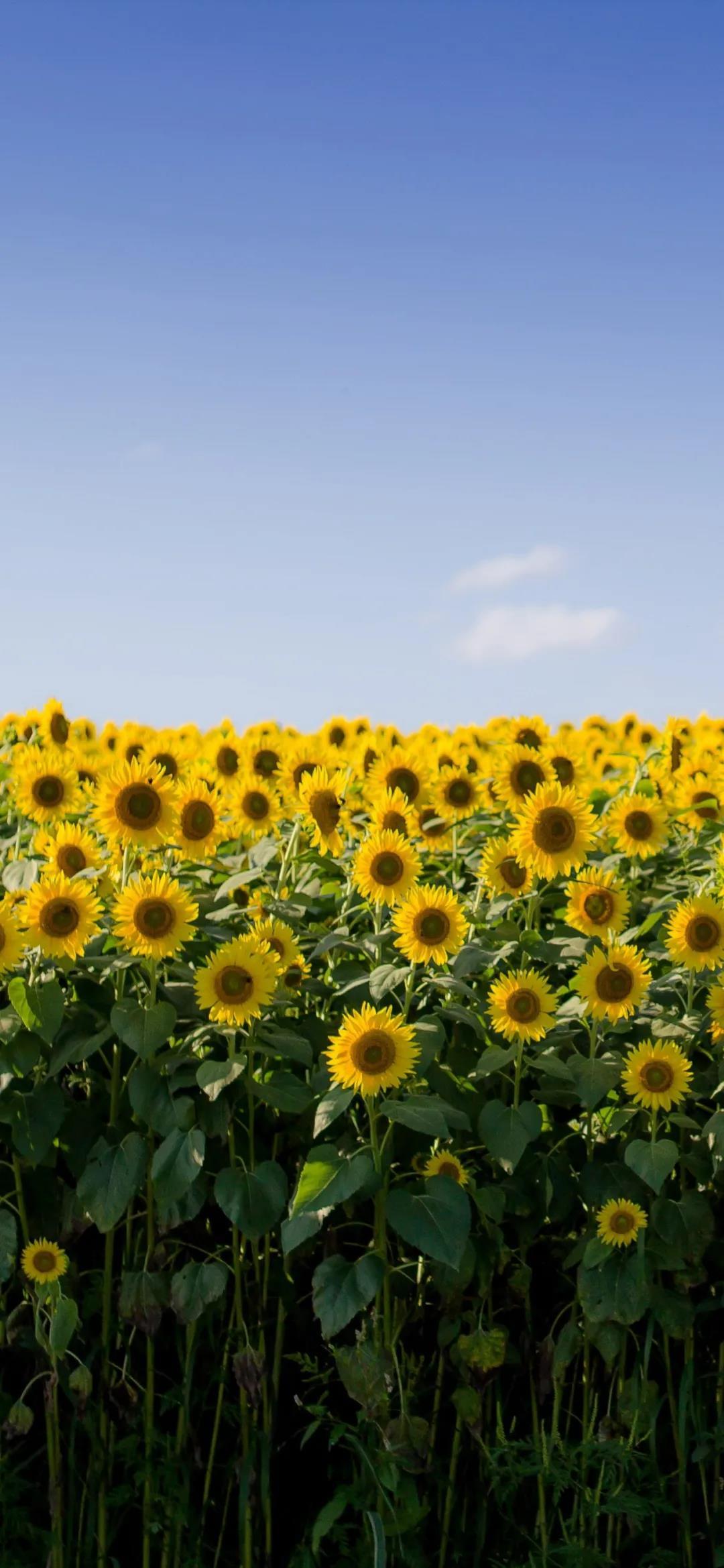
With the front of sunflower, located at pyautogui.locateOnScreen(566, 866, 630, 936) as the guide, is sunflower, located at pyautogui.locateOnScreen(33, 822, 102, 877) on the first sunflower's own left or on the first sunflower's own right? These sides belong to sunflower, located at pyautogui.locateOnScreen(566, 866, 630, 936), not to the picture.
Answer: on the first sunflower's own right
